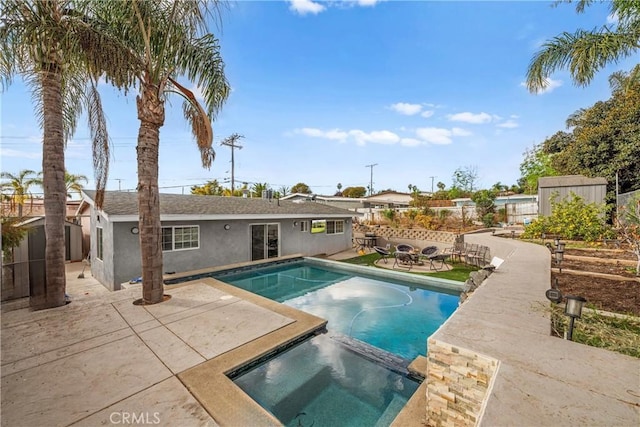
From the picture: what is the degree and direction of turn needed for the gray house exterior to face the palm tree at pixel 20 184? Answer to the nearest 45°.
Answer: approximately 180°

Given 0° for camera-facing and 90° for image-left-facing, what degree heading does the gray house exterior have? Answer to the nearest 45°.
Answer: approximately 315°

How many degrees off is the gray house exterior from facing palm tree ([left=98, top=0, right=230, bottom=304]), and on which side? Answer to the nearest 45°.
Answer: approximately 45° to its right

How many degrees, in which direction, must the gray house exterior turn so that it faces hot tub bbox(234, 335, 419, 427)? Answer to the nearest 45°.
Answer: approximately 45° to its right

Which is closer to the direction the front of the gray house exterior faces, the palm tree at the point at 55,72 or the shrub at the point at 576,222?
the shrub

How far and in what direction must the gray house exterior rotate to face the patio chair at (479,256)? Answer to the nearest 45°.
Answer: approximately 45° to its left

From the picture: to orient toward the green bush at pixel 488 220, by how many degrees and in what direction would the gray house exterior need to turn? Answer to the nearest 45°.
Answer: approximately 45° to its left

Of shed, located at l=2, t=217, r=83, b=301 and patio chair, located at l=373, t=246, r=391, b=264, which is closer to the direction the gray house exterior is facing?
the patio chair
